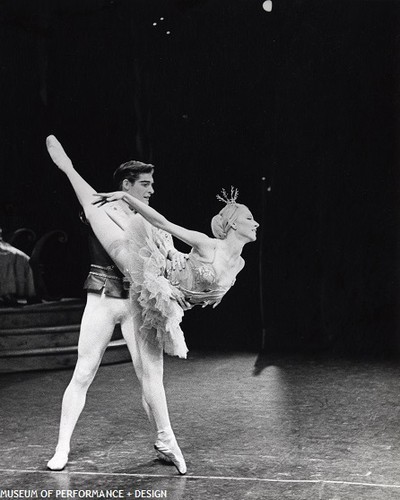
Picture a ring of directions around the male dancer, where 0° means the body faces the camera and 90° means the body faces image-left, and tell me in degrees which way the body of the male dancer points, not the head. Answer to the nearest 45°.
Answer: approximately 315°

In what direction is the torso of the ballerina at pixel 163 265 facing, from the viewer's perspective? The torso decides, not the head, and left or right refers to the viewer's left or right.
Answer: facing to the right of the viewer
